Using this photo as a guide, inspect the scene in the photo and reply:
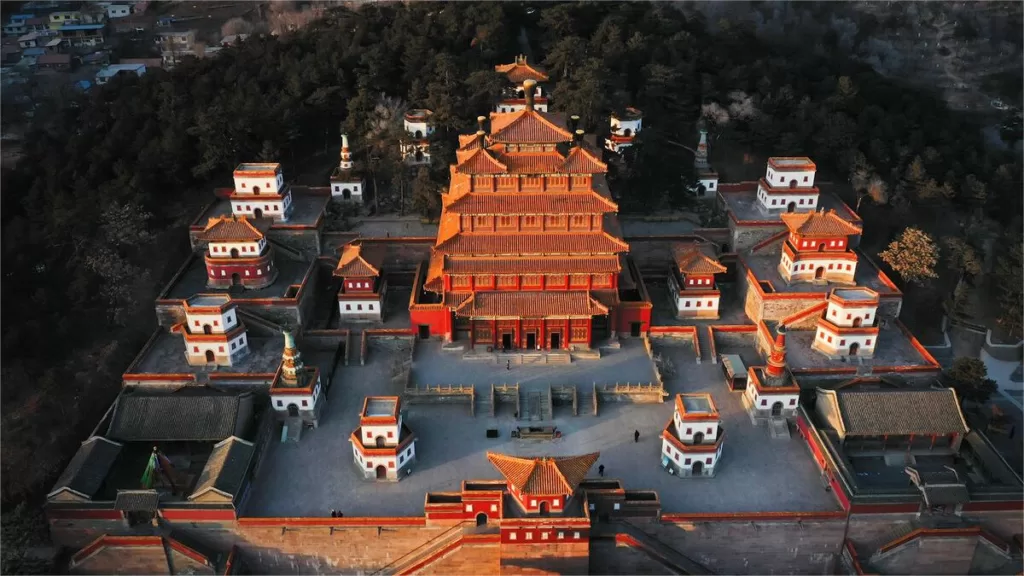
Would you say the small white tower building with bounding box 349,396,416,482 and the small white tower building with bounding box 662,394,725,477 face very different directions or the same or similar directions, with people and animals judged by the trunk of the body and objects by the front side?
same or similar directions

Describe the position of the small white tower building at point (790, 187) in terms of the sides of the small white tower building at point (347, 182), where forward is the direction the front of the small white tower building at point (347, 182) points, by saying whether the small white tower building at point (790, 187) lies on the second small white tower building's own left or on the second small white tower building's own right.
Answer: on the second small white tower building's own left

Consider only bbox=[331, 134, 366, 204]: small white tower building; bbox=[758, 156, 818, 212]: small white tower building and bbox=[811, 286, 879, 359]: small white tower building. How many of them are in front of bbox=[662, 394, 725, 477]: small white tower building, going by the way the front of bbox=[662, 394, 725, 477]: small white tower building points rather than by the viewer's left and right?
0

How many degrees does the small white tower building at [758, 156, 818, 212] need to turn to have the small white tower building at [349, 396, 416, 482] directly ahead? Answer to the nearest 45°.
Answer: approximately 45° to its right

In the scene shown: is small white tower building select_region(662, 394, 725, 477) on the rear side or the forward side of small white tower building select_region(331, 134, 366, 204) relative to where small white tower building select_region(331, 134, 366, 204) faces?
on the forward side

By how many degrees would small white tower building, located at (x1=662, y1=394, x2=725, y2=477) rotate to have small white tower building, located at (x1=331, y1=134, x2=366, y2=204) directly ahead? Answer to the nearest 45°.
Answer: approximately 135° to its right

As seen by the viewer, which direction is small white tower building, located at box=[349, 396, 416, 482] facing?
toward the camera

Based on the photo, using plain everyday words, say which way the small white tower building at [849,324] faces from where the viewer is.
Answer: facing the viewer

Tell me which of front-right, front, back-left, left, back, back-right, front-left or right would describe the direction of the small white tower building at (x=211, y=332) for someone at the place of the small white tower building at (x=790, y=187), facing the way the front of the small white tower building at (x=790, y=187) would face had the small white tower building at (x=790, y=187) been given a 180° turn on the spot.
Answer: back-left

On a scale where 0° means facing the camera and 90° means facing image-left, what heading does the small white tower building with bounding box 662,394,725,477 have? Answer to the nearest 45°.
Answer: approximately 0°

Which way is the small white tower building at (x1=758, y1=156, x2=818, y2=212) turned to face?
toward the camera

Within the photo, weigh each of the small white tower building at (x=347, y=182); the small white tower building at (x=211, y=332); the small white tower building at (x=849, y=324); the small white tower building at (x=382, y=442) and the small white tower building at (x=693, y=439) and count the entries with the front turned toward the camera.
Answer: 5

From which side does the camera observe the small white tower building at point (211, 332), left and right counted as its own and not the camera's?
front

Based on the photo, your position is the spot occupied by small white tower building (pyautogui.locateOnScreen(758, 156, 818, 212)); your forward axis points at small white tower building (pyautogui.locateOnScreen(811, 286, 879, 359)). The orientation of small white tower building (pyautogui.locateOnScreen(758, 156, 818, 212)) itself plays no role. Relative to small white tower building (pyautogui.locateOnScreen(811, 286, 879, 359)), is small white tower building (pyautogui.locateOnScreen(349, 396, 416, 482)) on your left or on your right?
right

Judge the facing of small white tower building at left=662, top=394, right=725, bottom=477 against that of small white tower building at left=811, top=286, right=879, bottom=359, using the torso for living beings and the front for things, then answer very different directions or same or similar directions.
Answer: same or similar directions

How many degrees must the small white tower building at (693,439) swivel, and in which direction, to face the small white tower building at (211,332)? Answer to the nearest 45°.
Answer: approximately 90° to its right
